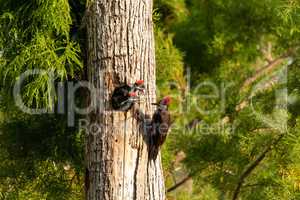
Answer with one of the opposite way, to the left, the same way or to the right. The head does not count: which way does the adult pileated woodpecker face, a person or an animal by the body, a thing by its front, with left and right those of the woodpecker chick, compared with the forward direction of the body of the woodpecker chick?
the opposite way

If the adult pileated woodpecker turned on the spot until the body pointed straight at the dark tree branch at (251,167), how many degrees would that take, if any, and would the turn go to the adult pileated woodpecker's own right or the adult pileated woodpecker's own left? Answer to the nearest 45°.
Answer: approximately 135° to the adult pileated woodpecker's own right
